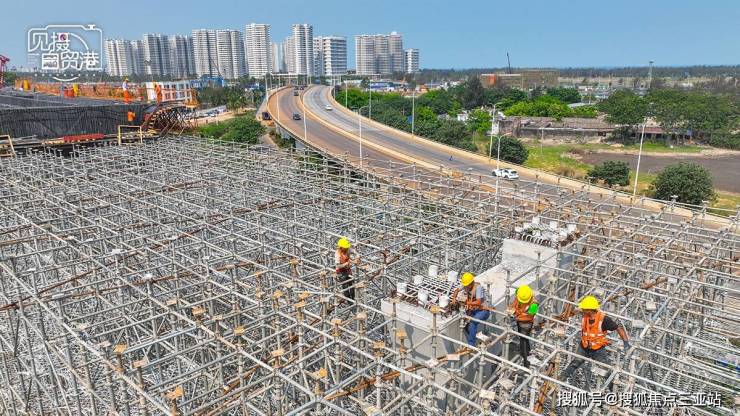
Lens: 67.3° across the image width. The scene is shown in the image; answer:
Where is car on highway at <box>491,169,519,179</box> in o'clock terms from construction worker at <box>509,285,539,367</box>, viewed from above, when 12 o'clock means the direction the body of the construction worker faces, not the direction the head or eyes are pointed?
The car on highway is roughly at 6 o'clock from the construction worker.

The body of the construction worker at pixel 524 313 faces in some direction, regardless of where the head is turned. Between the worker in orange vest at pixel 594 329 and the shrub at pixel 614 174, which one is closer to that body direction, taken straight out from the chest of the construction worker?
the worker in orange vest

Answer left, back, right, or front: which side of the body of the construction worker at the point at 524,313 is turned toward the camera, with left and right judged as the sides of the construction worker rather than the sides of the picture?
front

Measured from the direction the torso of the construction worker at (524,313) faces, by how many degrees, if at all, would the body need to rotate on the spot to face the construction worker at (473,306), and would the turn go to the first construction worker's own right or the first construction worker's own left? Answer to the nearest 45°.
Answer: approximately 90° to the first construction worker's own right

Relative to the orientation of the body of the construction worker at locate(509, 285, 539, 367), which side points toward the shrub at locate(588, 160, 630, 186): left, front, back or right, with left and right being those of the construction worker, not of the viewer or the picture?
back

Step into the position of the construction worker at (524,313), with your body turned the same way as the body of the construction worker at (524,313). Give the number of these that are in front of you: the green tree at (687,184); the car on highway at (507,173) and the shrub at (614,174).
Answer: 0

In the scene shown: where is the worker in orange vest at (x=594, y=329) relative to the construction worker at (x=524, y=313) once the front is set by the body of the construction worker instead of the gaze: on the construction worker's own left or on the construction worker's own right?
on the construction worker's own left

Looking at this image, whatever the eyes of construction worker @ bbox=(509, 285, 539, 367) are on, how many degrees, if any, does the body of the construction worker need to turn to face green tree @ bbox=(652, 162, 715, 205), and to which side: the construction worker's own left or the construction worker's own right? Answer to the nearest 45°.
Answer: approximately 180°
